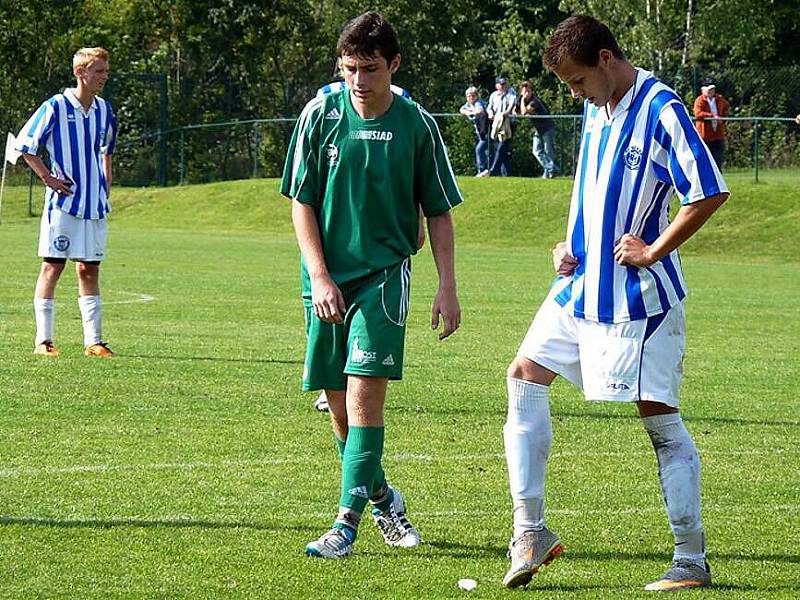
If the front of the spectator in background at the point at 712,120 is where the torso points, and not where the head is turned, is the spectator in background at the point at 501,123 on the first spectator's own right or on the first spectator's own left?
on the first spectator's own right

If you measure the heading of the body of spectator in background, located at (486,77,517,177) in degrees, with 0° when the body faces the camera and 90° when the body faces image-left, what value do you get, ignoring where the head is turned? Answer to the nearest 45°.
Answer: approximately 0°

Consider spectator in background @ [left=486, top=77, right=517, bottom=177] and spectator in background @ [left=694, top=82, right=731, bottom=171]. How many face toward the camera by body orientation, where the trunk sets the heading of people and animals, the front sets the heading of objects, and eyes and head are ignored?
2

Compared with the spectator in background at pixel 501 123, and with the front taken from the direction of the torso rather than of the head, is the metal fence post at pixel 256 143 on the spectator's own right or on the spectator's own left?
on the spectator's own right

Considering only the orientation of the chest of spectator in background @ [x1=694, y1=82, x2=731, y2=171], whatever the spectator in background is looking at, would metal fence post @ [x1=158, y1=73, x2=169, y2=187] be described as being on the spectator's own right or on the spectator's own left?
on the spectator's own right

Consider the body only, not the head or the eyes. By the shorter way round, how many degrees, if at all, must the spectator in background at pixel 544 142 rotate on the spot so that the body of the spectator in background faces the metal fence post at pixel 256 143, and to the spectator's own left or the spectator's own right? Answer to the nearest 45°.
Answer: approximately 90° to the spectator's own right

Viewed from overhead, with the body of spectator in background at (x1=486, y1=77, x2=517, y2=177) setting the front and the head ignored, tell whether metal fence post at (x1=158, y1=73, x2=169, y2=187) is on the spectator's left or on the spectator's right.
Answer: on the spectator's right

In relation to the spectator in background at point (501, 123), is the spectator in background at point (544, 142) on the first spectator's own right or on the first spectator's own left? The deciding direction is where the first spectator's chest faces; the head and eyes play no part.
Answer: on the first spectator's own left

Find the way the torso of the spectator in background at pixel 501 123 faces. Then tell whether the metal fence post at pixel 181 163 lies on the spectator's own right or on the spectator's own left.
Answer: on the spectator's own right

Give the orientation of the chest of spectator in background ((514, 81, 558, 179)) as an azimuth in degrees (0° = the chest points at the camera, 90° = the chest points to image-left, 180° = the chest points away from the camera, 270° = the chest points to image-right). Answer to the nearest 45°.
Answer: approximately 45°
